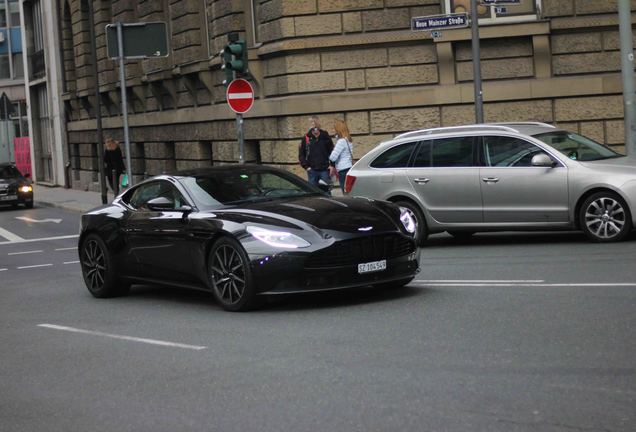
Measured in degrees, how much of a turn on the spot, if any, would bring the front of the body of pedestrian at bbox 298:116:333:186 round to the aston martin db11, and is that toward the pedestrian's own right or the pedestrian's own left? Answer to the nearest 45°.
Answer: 0° — they already face it

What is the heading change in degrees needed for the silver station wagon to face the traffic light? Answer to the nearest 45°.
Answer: approximately 135° to its left

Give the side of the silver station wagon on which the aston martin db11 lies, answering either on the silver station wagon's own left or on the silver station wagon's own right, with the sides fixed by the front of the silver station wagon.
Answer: on the silver station wagon's own right

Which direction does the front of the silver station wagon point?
to the viewer's right

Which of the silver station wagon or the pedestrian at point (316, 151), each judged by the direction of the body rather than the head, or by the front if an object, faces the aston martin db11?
the pedestrian

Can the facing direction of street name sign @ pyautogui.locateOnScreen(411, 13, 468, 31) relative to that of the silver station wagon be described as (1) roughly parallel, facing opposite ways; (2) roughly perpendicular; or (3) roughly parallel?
roughly perpendicular

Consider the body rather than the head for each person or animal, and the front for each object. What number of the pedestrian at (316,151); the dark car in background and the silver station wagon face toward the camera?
2

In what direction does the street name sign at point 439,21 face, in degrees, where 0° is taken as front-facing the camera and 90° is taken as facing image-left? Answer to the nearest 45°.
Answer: approximately 0°

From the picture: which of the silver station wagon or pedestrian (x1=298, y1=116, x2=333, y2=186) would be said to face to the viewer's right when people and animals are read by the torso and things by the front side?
the silver station wagon

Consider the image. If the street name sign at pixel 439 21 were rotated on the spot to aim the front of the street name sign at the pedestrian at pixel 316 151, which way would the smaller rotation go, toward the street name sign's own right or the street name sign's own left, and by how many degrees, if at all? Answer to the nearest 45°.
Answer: approximately 135° to the street name sign's own right
